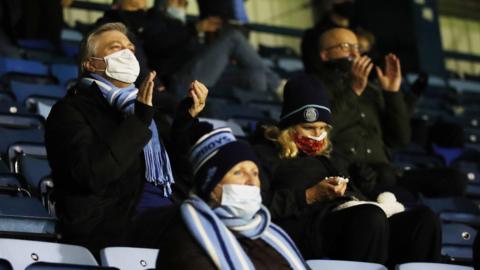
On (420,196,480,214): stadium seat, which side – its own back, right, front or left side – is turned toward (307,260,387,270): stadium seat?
front

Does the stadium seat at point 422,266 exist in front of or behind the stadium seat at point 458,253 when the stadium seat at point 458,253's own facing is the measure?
in front

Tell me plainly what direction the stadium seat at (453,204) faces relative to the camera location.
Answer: facing the viewer

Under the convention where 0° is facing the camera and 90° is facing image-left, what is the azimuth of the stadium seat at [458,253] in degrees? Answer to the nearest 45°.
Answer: approximately 0°

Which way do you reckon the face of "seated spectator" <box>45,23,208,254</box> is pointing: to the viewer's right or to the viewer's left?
to the viewer's right

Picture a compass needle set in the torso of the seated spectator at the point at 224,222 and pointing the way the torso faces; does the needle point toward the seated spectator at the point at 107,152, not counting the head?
no

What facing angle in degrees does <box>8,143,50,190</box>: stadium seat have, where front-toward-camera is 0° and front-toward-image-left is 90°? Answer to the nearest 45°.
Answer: approximately 315°

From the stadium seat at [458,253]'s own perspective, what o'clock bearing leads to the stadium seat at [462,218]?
the stadium seat at [462,218] is roughly at 6 o'clock from the stadium seat at [458,253].

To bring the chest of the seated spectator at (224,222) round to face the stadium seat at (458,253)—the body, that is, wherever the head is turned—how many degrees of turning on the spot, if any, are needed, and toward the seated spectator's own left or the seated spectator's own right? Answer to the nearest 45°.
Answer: approximately 90° to the seated spectator's own left

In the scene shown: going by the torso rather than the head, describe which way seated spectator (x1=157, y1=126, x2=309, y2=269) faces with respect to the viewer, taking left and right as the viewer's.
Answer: facing the viewer and to the right of the viewer
